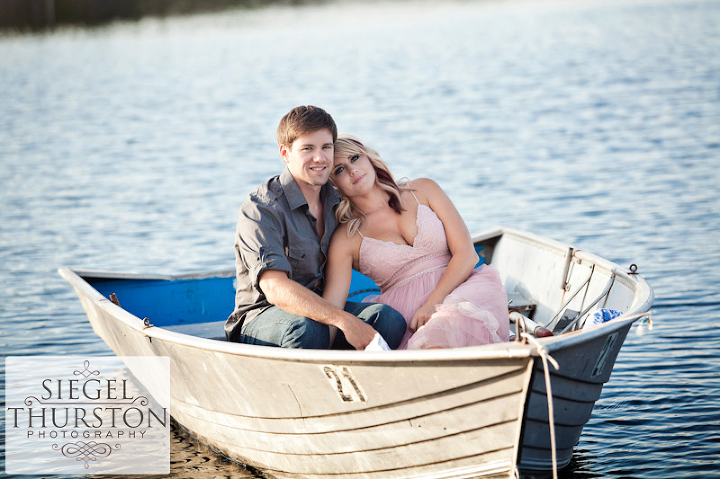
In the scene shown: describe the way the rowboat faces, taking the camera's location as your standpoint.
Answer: facing the viewer and to the right of the viewer

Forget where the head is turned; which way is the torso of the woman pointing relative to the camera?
toward the camera

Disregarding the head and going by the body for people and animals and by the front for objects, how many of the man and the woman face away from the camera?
0
